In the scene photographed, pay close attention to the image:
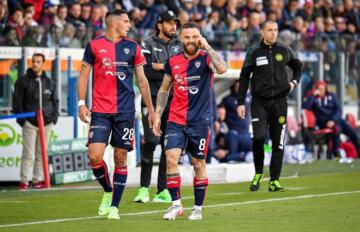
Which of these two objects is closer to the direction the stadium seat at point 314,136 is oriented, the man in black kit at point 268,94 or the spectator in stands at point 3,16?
the man in black kit

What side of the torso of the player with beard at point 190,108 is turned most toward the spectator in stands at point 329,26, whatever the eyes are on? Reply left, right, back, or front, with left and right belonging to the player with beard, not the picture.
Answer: back

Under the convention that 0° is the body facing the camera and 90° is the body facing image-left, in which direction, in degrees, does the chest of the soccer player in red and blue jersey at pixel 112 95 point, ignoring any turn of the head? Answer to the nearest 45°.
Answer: approximately 0°

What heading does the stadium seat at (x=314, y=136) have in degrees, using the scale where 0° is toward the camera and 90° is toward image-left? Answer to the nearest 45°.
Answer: approximately 315°

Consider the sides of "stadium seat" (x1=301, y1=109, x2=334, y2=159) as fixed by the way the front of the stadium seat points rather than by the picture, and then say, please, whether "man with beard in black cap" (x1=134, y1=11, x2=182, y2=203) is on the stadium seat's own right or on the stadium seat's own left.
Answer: on the stadium seat's own right

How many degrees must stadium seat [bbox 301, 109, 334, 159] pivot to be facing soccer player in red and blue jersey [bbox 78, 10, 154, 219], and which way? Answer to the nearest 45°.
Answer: approximately 45° to its right

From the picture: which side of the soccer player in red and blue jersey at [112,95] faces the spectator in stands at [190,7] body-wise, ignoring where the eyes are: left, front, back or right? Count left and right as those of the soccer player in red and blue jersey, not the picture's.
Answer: back

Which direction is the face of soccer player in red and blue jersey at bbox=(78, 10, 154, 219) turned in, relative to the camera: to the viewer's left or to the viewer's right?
to the viewer's right
